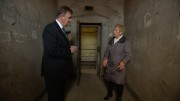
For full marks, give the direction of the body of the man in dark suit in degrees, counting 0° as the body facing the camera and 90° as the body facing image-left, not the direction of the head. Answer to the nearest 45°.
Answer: approximately 270°

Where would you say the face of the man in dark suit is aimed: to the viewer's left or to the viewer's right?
to the viewer's right
